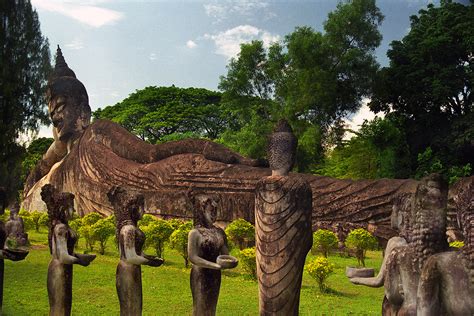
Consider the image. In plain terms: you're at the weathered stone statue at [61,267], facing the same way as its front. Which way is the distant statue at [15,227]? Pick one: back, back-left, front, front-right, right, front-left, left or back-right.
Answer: left

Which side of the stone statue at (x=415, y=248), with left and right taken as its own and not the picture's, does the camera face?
left

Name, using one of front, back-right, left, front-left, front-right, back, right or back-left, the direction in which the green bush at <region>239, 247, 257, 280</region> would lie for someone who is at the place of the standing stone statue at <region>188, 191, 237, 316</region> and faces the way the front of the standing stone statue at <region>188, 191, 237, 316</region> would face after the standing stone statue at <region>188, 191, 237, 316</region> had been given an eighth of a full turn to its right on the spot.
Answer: back

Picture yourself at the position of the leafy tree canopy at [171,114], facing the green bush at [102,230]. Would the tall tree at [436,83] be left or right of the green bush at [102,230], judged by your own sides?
left

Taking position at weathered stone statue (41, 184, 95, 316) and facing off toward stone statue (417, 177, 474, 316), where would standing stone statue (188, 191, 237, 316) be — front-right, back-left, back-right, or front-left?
front-left

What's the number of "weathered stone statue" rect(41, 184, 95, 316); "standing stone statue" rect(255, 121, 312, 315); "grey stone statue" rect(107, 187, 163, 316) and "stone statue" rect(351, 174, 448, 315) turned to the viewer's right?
2

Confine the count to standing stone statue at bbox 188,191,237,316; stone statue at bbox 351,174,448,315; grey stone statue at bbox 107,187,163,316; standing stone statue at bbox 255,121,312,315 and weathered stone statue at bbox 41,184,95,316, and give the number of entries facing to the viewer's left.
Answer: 1

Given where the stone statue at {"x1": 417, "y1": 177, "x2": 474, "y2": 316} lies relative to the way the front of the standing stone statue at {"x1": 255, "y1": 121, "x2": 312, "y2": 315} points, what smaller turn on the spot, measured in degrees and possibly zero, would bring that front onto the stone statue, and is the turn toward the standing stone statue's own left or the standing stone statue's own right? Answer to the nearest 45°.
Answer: approximately 135° to the standing stone statue's own right

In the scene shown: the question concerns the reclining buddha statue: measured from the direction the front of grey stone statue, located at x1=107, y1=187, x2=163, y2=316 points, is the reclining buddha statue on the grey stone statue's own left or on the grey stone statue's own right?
on the grey stone statue's own left

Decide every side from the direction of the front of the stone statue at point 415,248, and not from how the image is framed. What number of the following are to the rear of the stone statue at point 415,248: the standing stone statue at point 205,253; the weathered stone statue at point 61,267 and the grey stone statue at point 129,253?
0

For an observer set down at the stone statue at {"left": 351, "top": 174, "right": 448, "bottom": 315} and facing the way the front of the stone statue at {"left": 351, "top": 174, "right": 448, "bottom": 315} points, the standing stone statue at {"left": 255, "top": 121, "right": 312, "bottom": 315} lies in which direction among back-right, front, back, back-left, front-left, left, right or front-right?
front-right

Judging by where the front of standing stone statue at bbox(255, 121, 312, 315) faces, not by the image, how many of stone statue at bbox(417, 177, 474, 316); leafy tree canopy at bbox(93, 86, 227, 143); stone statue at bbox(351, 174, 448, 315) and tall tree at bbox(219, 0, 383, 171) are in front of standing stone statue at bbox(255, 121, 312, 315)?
2

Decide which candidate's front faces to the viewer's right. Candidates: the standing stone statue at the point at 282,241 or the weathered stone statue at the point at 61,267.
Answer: the weathered stone statue

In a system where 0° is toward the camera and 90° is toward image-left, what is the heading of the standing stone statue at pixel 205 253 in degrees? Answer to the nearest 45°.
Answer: approximately 315°

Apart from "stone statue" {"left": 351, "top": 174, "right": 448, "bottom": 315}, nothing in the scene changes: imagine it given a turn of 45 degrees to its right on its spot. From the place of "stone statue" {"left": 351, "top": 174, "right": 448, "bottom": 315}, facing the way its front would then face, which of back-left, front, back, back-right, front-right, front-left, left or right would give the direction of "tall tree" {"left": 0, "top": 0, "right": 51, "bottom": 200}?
front

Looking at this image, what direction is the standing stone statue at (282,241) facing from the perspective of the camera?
away from the camera
